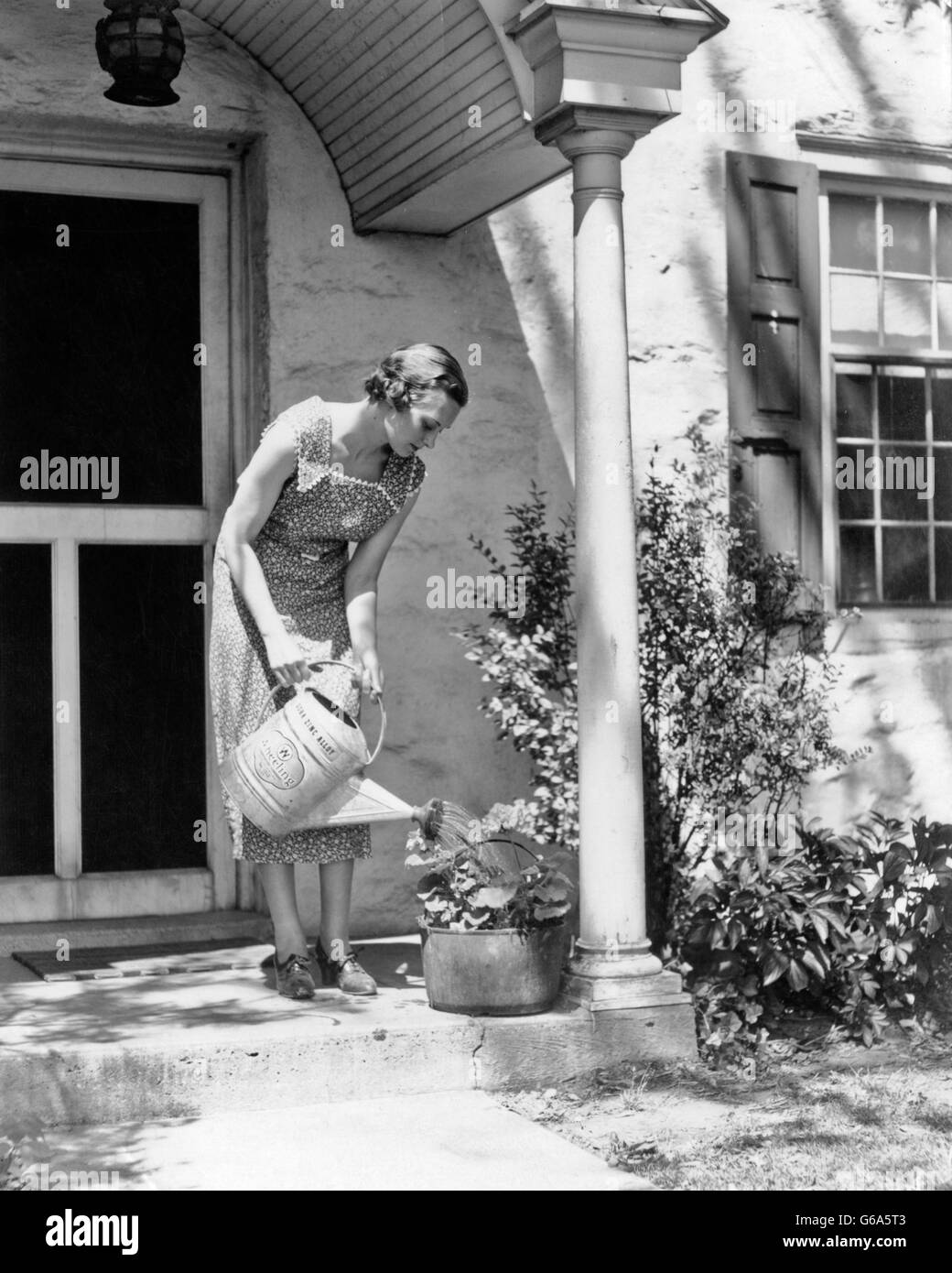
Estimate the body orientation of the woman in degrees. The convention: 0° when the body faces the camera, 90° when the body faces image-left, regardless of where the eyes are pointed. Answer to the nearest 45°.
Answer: approximately 315°

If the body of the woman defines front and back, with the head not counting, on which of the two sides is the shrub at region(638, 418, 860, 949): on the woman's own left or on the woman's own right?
on the woman's own left

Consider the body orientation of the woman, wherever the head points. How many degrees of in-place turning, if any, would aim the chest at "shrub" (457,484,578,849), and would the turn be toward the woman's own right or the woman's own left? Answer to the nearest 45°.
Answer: approximately 90° to the woman's own left

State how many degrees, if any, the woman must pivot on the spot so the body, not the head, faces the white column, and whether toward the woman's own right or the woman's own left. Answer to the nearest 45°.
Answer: approximately 45° to the woman's own left

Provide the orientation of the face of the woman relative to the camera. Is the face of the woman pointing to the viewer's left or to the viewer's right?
to the viewer's right

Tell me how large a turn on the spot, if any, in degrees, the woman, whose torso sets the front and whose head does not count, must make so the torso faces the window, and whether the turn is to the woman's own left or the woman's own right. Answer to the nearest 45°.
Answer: approximately 90° to the woman's own left
